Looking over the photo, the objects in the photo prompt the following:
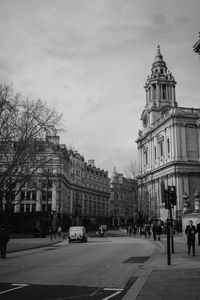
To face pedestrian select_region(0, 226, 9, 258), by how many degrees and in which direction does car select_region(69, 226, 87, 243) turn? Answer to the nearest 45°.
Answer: approximately 180°

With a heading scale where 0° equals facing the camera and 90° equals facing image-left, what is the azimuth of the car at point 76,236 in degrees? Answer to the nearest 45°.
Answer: approximately 180°
